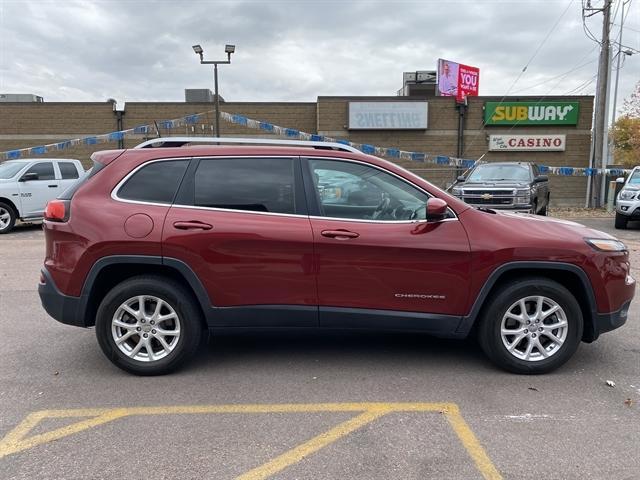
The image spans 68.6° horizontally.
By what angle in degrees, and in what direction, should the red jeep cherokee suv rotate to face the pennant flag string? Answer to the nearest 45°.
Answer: approximately 90° to its left

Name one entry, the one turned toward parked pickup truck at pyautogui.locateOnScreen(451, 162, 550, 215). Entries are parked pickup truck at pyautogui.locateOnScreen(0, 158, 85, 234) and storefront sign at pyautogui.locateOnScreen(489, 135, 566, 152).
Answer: the storefront sign

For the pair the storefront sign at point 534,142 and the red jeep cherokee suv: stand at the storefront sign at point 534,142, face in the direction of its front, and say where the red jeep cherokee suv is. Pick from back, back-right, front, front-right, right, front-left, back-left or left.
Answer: front

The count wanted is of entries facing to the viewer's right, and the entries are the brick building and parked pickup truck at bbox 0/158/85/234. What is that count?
0

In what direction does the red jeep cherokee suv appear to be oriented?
to the viewer's right

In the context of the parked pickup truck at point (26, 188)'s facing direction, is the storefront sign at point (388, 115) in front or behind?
behind

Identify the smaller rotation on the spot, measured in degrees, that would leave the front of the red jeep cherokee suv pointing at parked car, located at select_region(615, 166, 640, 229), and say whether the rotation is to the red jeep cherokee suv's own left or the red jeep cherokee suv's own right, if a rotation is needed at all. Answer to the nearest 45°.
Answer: approximately 45° to the red jeep cherokee suv's own left

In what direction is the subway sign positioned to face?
toward the camera

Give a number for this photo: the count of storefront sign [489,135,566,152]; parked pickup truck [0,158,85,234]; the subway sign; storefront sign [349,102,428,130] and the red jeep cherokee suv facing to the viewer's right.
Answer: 1

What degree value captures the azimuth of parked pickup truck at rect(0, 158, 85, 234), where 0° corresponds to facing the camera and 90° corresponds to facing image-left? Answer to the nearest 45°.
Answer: approximately 45°

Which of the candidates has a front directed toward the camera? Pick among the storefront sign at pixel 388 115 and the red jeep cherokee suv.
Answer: the storefront sign

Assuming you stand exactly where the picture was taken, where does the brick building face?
facing the viewer

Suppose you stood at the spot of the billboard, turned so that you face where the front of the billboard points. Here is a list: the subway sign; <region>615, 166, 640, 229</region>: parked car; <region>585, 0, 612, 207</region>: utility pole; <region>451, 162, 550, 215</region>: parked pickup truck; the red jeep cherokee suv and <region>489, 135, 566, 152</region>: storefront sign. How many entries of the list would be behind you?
0

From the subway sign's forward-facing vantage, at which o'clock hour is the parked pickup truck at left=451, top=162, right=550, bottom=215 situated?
The parked pickup truck is roughly at 12 o'clock from the subway sign.

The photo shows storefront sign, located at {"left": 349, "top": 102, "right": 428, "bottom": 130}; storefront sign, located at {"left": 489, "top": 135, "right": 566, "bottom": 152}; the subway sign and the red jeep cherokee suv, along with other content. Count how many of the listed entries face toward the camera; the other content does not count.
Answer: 3

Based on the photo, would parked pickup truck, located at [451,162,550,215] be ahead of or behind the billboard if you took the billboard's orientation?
ahead

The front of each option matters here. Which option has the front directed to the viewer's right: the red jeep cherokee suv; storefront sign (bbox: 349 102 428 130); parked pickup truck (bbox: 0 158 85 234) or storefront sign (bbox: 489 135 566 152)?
the red jeep cherokee suv

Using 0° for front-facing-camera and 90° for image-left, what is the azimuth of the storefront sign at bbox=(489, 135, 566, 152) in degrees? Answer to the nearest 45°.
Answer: approximately 0°

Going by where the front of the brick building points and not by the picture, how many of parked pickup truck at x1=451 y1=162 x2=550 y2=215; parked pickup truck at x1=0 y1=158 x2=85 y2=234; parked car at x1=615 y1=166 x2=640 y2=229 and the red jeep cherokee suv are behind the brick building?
0

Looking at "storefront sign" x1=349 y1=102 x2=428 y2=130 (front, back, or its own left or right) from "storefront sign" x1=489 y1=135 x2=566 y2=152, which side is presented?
left
